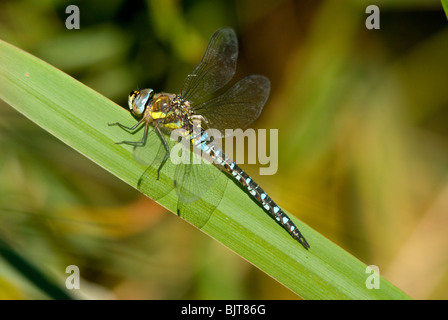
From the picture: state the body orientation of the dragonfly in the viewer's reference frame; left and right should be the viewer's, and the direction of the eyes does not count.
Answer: facing to the left of the viewer
